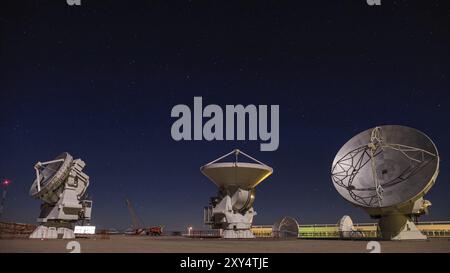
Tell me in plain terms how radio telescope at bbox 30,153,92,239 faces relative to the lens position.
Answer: facing the viewer and to the left of the viewer
